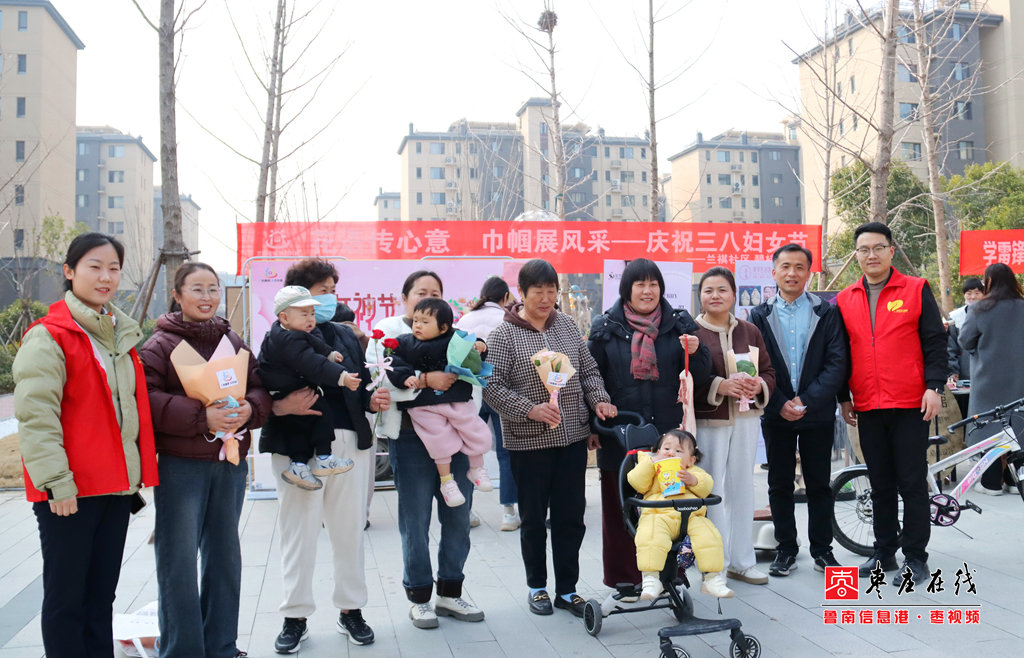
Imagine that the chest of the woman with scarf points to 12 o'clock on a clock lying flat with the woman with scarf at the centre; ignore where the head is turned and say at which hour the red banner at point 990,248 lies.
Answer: The red banner is roughly at 7 o'clock from the woman with scarf.

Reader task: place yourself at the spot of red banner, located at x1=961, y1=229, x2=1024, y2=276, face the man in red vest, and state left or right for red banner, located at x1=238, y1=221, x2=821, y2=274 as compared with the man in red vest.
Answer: right

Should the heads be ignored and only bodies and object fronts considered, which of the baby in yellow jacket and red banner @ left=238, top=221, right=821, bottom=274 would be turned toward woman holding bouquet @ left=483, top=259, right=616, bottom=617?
the red banner

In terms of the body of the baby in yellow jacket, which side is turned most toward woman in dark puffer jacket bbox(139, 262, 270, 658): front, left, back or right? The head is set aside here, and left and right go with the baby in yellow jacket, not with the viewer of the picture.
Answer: right

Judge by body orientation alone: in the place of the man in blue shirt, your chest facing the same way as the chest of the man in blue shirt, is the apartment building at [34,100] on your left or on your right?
on your right
